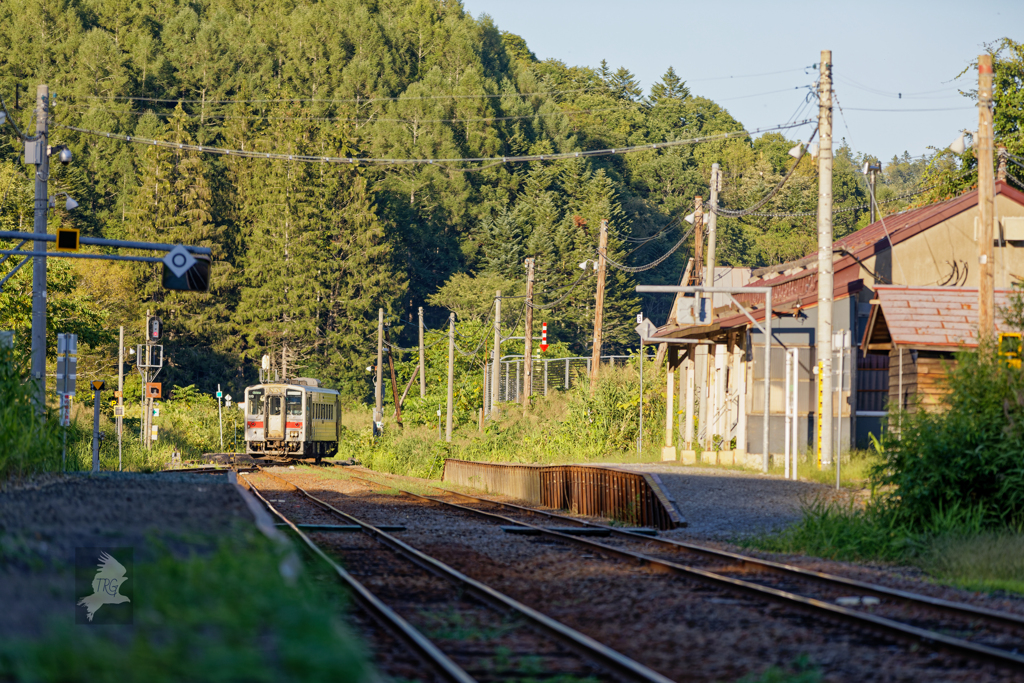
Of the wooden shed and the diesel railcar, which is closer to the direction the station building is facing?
the diesel railcar

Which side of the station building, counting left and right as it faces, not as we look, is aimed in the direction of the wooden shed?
left

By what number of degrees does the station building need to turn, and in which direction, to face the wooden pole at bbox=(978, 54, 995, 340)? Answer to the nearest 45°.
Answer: approximately 90° to its left

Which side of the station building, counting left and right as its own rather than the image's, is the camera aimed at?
left

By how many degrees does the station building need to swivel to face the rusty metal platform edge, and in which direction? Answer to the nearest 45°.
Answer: approximately 45° to its left

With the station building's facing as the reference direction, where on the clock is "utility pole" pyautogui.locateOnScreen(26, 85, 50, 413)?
The utility pole is roughly at 11 o'clock from the station building.

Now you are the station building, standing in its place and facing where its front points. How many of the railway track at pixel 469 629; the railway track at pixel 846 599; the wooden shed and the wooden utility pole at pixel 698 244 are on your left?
3

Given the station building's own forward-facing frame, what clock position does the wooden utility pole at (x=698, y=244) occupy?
The wooden utility pole is roughly at 2 o'clock from the station building.

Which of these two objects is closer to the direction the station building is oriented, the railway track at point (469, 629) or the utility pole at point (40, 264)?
the utility pole

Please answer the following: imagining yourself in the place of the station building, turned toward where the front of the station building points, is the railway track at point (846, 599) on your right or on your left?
on your left
